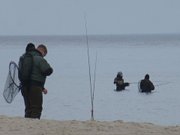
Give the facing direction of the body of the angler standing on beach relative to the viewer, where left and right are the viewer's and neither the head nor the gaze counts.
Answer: facing away from the viewer and to the right of the viewer
